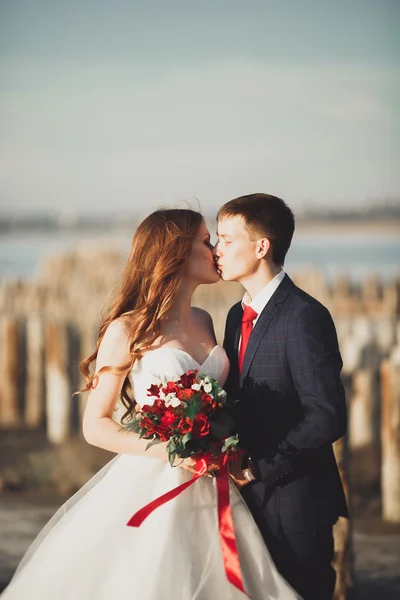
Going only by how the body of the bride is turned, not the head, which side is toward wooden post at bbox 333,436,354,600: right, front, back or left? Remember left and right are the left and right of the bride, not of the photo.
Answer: left

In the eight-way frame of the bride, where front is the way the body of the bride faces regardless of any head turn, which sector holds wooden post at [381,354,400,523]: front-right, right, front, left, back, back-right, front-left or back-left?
left

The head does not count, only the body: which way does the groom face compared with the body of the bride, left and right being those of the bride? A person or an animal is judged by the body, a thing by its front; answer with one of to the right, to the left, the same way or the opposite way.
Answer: to the right

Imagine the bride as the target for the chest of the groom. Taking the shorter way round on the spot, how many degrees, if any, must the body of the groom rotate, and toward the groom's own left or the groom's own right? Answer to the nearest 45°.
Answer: approximately 45° to the groom's own right

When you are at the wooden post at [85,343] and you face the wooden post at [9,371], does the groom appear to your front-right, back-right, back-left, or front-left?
back-left

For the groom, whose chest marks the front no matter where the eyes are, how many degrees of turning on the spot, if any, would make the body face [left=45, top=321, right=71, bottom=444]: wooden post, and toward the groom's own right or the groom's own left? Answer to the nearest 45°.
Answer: approximately 90° to the groom's own right

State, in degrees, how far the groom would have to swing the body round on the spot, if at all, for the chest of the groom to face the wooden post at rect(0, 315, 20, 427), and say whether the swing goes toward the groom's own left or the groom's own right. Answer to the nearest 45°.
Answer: approximately 90° to the groom's own right

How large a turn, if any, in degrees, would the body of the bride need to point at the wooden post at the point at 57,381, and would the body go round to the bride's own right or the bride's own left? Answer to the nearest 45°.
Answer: approximately 135° to the bride's own left

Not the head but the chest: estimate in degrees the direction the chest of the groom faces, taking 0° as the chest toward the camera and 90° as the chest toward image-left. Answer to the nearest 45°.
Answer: approximately 45°

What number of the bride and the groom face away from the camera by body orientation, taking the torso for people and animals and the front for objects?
0

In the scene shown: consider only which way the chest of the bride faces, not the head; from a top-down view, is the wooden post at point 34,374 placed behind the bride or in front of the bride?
behind

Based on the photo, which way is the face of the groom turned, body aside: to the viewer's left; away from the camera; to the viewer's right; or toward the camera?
to the viewer's left

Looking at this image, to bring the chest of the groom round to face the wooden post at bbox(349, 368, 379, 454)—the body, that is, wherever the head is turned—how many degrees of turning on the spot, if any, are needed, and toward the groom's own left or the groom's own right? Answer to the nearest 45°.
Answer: approximately 135° to the groom's own right

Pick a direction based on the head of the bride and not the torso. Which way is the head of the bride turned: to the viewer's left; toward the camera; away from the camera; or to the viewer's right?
to the viewer's right

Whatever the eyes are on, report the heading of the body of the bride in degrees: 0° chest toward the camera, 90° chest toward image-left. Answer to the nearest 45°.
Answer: approximately 315°

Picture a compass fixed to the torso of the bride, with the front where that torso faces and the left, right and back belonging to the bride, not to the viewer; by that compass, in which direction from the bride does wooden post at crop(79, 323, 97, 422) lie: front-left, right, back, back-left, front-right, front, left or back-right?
back-left

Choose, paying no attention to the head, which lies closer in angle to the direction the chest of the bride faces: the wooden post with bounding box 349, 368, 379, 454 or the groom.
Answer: the groom
